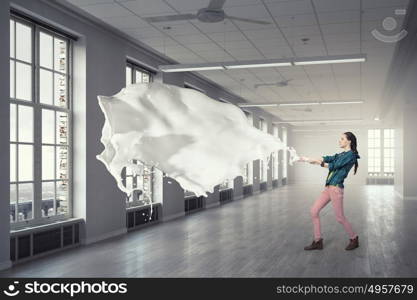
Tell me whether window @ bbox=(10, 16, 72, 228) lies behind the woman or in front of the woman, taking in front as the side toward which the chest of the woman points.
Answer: in front

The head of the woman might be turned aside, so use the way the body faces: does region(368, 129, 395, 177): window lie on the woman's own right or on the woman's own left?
on the woman's own right

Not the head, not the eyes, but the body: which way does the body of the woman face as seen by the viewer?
to the viewer's left
